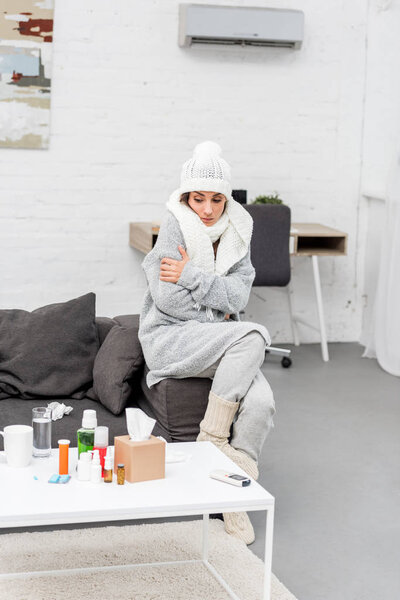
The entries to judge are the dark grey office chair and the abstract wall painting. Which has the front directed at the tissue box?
the abstract wall painting

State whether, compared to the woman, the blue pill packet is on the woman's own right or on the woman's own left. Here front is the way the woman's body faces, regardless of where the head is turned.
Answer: on the woman's own right

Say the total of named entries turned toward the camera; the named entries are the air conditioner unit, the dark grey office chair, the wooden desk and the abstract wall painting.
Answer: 3

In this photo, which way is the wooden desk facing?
toward the camera

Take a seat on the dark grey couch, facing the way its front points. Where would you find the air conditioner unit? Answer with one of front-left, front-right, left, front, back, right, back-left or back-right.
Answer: back

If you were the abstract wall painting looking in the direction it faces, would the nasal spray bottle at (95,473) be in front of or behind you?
in front

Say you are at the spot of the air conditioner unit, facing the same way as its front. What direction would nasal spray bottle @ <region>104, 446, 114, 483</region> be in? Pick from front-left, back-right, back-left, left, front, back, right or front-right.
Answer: front

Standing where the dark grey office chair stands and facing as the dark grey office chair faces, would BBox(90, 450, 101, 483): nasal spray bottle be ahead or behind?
behind

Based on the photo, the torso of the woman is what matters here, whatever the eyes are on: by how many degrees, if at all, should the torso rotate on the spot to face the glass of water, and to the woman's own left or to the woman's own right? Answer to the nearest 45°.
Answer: approximately 90° to the woman's own right

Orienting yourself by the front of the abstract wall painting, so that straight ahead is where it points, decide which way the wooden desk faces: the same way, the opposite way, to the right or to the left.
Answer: the same way

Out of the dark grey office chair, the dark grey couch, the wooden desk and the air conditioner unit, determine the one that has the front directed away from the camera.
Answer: the dark grey office chair

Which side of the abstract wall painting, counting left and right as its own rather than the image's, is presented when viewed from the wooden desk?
left

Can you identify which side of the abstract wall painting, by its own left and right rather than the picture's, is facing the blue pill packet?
front

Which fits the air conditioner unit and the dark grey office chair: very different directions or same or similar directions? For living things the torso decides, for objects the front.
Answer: very different directions

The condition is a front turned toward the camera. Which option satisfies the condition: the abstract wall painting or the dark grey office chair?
the abstract wall painting

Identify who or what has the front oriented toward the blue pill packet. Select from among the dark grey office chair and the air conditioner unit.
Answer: the air conditioner unit

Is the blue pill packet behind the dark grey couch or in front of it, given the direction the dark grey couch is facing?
in front

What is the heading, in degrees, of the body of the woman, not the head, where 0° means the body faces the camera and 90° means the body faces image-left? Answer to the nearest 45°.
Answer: approximately 315°

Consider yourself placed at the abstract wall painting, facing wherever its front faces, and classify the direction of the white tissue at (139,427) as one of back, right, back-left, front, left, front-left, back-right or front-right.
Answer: front

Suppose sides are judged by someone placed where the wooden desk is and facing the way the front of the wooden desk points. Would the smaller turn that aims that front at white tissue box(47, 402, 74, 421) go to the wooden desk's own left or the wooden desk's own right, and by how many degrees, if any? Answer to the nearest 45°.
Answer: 0° — it already faces it

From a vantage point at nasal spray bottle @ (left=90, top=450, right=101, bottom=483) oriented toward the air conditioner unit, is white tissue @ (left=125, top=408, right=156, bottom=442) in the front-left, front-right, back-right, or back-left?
front-right

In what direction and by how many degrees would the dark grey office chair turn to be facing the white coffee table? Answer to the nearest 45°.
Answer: approximately 180°

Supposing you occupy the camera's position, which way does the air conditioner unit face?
facing the viewer
